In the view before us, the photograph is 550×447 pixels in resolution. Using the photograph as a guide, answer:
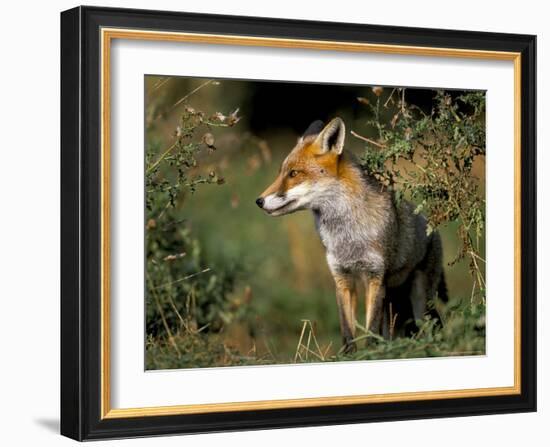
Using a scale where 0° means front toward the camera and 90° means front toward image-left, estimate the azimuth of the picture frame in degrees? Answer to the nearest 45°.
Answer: approximately 315°
